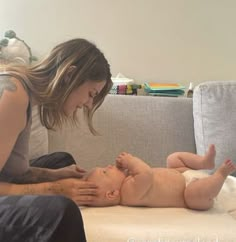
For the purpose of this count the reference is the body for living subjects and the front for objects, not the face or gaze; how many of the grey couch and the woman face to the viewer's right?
1

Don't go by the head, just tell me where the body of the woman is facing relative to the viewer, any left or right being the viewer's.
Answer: facing to the right of the viewer

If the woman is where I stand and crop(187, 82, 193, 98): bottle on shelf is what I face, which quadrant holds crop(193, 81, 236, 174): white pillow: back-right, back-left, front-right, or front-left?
front-right

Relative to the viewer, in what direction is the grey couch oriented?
toward the camera

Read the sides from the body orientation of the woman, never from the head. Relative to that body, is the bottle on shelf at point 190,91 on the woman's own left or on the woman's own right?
on the woman's own left

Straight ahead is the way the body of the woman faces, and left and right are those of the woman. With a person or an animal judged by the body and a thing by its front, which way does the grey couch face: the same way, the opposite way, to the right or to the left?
to the right

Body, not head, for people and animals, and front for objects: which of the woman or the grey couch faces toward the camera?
the grey couch

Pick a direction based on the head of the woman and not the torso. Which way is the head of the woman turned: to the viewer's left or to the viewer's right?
to the viewer's right

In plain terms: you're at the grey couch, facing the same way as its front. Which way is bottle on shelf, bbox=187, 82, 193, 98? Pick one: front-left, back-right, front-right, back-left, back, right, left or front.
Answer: back-left

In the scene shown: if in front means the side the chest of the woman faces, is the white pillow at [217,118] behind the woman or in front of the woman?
in front
